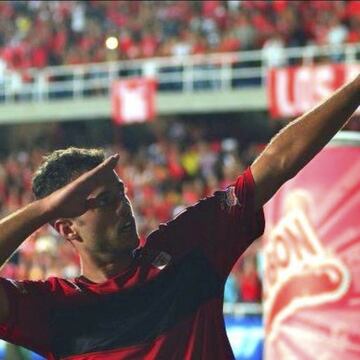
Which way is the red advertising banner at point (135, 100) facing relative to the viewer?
toward the camera

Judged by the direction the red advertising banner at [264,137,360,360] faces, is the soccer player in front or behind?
in front

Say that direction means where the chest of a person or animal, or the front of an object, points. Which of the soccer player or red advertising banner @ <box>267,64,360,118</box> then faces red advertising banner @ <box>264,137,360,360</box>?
red advertising banner @ <box>267,64,360,118</box>

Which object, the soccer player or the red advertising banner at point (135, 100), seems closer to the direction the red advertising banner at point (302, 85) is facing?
the soccer player

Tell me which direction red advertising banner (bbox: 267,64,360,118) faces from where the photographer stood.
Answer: facing the viewer

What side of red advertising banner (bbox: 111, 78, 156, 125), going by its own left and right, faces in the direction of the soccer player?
front

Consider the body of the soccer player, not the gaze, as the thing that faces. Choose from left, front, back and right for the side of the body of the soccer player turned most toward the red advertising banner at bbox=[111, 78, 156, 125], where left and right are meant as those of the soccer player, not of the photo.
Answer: back

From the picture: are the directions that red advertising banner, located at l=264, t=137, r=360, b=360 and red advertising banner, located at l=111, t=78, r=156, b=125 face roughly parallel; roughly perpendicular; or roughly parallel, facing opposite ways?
roughly parallel

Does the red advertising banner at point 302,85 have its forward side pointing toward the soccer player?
yes

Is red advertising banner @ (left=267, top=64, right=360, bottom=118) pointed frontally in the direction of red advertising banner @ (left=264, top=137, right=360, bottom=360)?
yes

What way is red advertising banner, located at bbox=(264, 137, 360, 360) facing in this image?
toward the camera

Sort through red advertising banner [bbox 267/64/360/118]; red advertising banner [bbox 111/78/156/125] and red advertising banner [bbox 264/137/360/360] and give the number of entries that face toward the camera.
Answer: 3

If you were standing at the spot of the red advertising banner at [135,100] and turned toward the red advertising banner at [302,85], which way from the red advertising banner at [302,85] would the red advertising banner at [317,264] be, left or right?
right

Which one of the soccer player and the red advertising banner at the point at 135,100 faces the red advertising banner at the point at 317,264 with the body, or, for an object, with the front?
the red advertising banner at the point at 135,100

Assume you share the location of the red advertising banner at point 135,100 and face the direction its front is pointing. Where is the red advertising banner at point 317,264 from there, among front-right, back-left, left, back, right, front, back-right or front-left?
front
